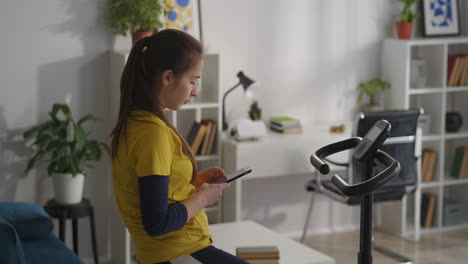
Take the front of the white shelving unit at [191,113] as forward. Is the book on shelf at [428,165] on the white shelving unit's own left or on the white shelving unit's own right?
on the white shelving unit's own left

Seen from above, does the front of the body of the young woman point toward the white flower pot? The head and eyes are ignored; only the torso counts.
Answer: no

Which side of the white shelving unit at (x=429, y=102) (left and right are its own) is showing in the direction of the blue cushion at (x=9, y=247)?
right

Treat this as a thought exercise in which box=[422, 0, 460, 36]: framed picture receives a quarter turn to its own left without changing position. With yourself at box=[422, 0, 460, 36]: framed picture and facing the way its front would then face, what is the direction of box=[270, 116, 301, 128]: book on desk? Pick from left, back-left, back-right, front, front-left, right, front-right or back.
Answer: back-right

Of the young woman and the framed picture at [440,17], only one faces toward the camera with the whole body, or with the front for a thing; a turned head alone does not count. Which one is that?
the framed picture

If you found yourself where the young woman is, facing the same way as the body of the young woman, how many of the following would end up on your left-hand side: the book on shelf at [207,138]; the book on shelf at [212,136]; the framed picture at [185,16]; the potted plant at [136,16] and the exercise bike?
4

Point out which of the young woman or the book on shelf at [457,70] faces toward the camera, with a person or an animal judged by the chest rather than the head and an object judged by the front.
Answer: the book on shelf

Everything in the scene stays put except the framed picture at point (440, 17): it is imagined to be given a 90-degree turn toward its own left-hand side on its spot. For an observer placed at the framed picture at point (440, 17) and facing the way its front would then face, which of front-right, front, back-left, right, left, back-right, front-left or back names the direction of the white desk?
back-right

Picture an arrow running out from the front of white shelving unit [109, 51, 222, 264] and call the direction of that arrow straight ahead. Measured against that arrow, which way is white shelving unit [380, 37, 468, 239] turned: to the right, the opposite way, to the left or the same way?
the same way

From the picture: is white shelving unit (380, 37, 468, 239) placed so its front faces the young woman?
no

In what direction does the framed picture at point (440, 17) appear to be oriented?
toward the camera

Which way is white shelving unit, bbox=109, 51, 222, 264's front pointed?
toward the camera

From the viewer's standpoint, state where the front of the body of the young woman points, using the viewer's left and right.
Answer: facing to the right of the viewer

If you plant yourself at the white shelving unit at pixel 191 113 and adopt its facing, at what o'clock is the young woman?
The young woman is roughly at 12 o'clock from the white shelving unit.

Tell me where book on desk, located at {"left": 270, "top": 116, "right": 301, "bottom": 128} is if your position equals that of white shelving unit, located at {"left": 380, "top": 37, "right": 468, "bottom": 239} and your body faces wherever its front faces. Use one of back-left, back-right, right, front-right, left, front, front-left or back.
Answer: right
